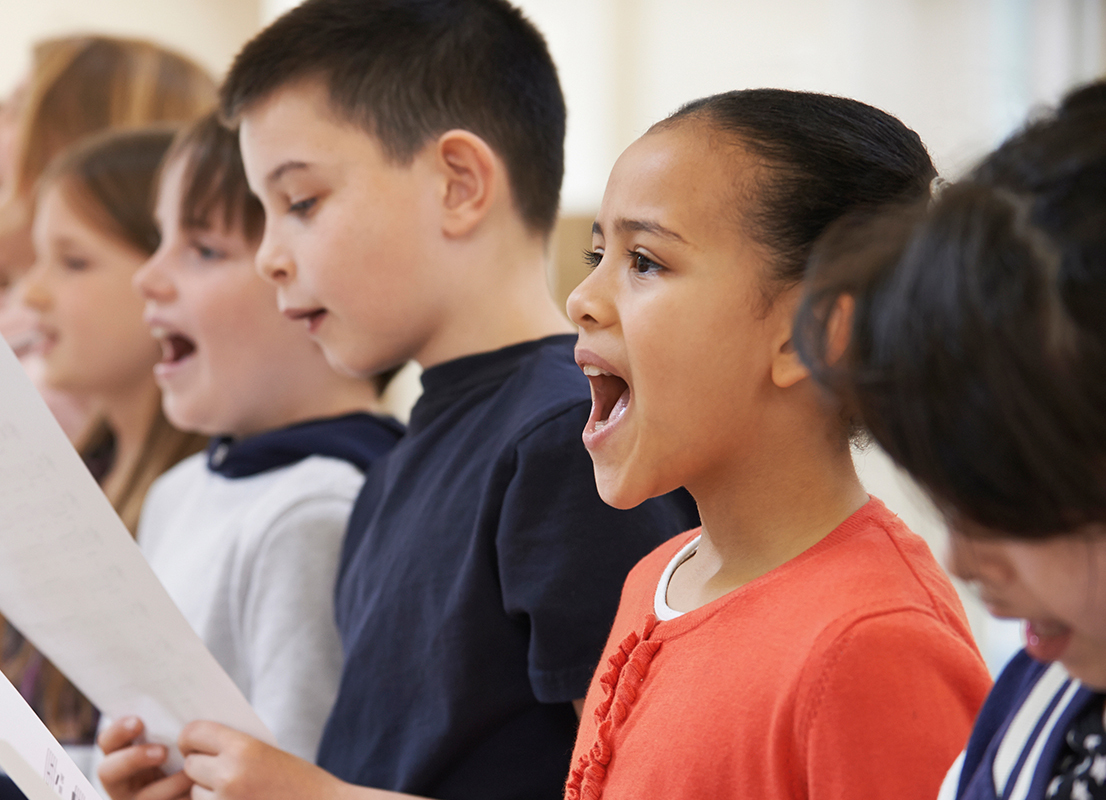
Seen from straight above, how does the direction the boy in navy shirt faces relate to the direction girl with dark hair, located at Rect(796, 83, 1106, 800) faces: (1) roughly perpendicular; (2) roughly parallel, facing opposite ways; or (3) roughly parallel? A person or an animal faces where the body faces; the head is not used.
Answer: roughly parallel

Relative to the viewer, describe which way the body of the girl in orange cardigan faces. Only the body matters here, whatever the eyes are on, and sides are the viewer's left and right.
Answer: facing the viewer and to the left of the viewer

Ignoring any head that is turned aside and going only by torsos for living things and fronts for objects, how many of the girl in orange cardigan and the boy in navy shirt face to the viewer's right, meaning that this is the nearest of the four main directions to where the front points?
0

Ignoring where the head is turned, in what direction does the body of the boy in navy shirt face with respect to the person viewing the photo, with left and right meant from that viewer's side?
facing to the left of the viewer

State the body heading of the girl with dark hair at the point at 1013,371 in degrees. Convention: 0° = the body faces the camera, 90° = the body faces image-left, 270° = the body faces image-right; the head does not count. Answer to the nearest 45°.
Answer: approximately 45°

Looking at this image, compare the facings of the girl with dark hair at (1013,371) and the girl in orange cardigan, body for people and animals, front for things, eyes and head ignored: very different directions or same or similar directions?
same or similar directions

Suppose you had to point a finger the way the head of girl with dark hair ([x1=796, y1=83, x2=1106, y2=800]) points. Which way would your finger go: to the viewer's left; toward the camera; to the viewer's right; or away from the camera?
to the viewer's left
